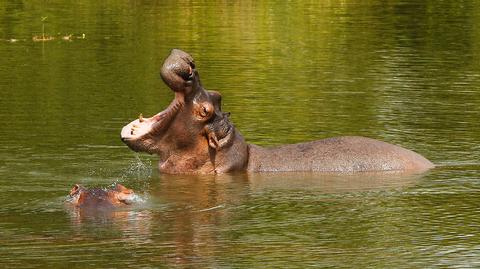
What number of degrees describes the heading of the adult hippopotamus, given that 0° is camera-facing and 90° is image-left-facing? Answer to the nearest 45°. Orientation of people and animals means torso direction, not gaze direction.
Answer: approximately 90°

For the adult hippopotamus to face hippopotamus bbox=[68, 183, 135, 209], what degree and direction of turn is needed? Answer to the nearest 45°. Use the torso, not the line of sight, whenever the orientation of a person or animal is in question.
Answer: approximately 45° to its left
